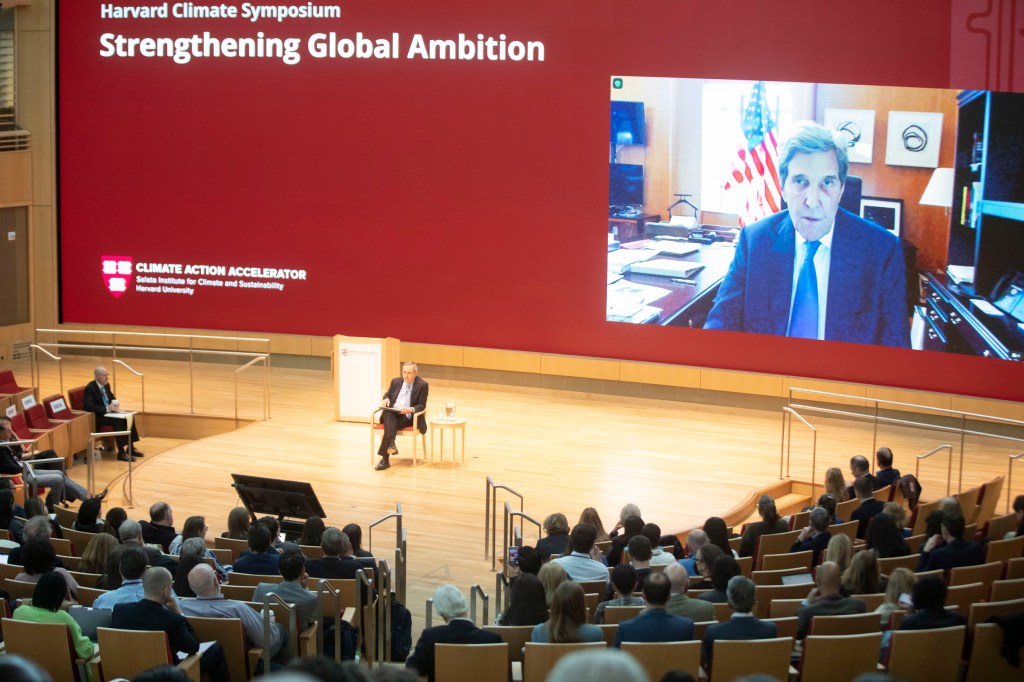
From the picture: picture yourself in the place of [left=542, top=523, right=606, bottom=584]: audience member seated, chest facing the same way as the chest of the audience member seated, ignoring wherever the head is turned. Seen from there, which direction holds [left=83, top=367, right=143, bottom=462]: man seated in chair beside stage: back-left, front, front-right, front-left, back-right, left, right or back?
front-left

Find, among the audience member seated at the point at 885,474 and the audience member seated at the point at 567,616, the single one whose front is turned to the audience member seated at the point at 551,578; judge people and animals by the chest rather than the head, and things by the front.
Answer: the audience member seated at the point at 567,616

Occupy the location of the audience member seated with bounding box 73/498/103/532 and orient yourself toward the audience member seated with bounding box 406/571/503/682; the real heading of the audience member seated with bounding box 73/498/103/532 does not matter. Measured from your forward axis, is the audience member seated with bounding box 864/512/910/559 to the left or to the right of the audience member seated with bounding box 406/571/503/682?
left

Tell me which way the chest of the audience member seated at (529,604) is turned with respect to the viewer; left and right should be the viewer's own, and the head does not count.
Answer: facing away from the viewer

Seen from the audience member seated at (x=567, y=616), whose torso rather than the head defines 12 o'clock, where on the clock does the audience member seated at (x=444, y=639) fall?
the audience member seated at (x=444, y=639) is roughly at 9 o'clock from the audience member seated at (x=567, y=616).

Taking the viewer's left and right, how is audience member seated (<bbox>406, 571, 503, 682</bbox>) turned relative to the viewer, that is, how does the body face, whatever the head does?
facing away from the viewer

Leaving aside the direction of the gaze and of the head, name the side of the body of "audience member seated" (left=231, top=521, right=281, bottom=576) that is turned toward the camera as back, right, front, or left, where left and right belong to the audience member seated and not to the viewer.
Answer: back

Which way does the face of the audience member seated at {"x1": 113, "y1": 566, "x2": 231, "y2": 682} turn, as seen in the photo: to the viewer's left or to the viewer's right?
to the viewer's right

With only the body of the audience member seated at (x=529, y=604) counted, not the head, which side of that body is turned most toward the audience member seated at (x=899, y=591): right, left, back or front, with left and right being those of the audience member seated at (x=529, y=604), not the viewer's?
right

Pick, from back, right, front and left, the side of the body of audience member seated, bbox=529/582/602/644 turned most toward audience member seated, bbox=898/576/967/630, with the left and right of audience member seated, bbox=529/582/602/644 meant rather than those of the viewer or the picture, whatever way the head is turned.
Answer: right

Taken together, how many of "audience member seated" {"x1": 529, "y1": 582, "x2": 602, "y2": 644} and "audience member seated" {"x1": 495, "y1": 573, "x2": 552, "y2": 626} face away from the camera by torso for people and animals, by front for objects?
2

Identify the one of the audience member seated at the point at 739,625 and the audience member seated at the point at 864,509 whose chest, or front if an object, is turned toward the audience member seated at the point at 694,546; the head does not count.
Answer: the audience member seated at the point at 739,625

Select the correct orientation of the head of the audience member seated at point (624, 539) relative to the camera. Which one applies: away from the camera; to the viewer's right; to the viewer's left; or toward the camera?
away from the camera

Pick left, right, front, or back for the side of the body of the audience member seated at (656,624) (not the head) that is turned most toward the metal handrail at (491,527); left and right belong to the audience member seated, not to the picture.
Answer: front

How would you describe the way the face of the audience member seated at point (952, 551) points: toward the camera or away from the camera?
away from the camera

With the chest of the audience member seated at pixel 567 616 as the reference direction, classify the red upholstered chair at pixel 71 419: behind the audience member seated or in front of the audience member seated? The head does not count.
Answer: in front

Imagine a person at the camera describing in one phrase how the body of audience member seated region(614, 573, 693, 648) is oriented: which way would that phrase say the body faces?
away from the camera

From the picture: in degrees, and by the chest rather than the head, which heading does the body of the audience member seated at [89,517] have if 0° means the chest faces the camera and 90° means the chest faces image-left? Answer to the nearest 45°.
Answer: approximately 225°

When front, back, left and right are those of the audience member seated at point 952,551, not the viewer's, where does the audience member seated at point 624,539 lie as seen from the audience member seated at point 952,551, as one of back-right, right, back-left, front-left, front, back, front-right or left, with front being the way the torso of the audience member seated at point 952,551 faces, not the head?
front-left

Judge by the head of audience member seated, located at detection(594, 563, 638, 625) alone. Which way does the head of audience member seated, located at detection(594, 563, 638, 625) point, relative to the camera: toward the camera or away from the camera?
away from the camera
